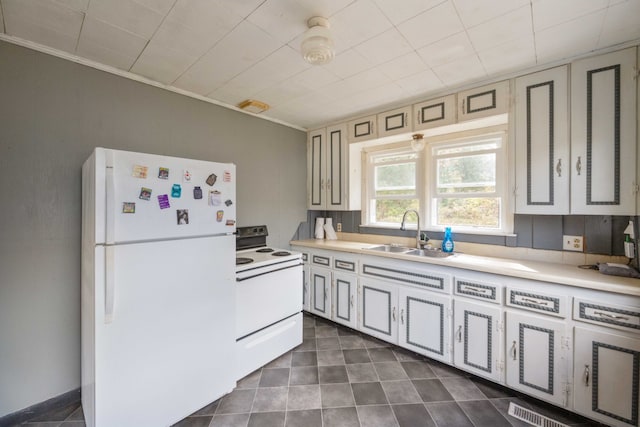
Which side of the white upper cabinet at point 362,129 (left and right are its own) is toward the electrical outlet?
left

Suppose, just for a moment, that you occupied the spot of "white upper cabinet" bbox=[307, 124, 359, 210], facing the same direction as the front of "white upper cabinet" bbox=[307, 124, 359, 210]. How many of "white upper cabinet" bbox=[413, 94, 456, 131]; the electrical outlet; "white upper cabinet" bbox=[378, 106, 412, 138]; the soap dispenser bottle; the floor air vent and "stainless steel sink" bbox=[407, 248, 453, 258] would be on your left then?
6

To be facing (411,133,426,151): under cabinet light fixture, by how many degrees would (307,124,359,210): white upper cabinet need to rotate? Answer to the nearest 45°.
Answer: approximately 90° to its left

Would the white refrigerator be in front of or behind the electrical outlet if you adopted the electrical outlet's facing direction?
in front

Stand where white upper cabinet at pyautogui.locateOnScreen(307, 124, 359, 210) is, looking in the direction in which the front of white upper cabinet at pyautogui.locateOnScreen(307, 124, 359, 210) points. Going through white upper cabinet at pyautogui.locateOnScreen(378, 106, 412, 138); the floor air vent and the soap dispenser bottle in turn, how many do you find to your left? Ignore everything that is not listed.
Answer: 3
